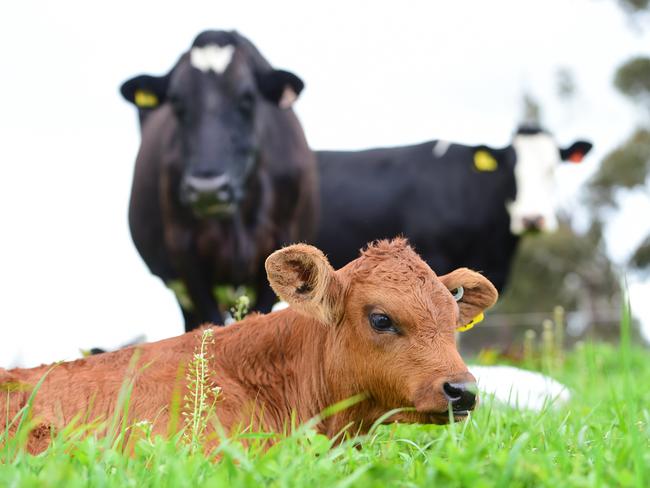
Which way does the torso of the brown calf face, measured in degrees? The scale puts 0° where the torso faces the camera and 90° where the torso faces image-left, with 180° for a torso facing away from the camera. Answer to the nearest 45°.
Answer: approximately 270°

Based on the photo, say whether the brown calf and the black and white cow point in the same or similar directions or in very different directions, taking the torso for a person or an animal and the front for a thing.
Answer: same or similar directions

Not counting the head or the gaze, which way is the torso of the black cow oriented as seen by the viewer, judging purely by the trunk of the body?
toward the camera

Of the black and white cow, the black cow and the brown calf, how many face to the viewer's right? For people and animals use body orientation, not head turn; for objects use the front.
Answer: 2

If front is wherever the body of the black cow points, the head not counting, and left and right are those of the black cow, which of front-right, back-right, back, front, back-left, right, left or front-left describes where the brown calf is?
front

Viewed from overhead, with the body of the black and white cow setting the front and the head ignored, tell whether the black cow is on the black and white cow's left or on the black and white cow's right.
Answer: on the black and white cow's right

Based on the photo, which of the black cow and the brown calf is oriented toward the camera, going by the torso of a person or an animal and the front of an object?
the black cow

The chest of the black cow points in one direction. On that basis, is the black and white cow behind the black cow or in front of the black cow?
behind

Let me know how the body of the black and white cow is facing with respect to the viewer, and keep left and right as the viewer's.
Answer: facing to the right of the viewer

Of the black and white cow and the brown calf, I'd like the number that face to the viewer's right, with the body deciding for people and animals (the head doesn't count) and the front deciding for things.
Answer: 2

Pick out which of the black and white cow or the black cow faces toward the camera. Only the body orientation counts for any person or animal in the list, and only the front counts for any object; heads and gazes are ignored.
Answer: the black cow

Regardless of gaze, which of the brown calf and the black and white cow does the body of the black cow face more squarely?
the brown calf

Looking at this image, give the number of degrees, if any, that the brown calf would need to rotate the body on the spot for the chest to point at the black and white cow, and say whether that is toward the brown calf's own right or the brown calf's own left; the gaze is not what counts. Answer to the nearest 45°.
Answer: approximately 90° to the brown calf's own left

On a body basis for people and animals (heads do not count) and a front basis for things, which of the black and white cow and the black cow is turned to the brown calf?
the black cow

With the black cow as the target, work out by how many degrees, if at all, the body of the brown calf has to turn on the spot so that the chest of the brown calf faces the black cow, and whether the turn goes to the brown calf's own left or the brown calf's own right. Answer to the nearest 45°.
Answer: approximately 90° to the brown calf's own left
